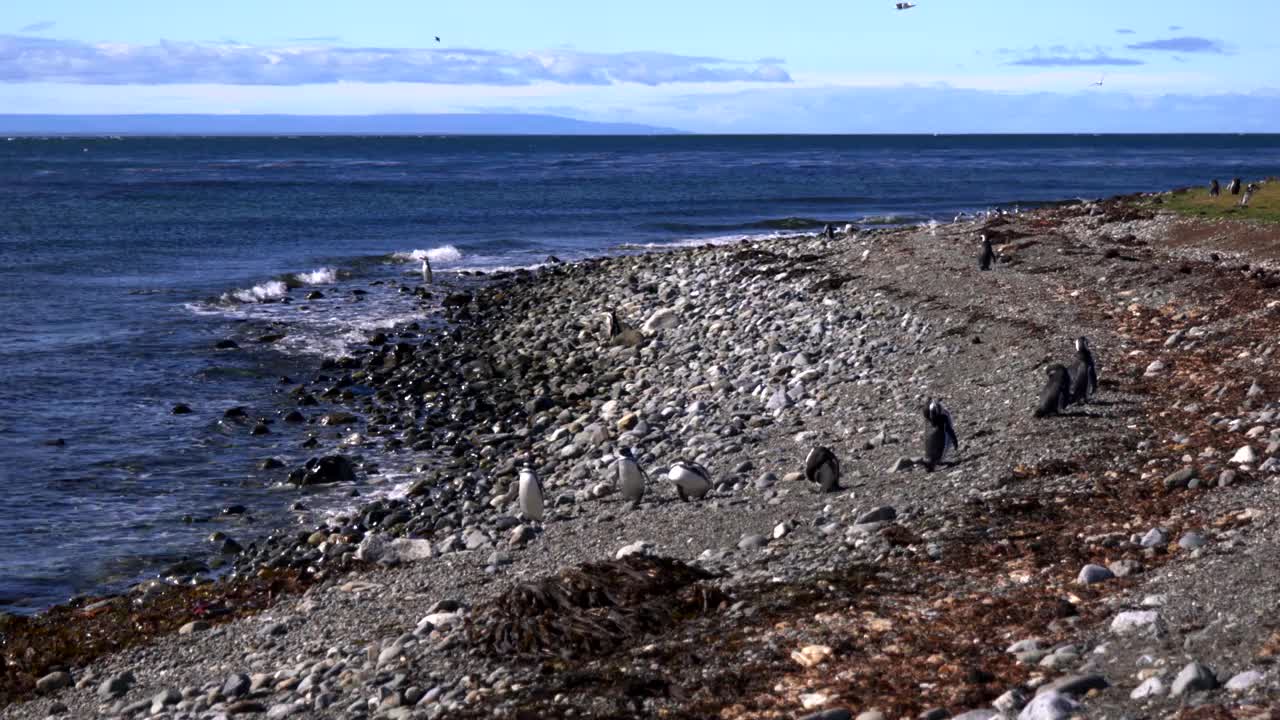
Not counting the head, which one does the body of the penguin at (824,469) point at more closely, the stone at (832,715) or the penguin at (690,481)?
the penguin

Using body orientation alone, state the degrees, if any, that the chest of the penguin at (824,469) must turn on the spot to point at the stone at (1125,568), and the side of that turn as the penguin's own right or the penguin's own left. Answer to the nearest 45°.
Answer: approximately 180°

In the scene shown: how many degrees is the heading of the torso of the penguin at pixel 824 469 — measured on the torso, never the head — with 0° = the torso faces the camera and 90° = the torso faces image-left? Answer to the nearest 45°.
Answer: approximately 135°

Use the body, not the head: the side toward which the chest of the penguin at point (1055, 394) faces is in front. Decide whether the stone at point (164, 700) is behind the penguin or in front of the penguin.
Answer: behind

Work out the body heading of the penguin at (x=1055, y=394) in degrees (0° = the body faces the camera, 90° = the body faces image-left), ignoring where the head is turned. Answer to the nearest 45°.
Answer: approximately 225°

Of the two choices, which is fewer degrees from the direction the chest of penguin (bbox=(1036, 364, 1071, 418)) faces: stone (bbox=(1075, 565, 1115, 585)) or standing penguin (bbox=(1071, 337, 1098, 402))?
the standing penguin

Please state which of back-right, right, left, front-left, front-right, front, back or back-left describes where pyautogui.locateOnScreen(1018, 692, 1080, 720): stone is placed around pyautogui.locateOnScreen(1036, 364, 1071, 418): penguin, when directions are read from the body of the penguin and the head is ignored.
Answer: back-right
